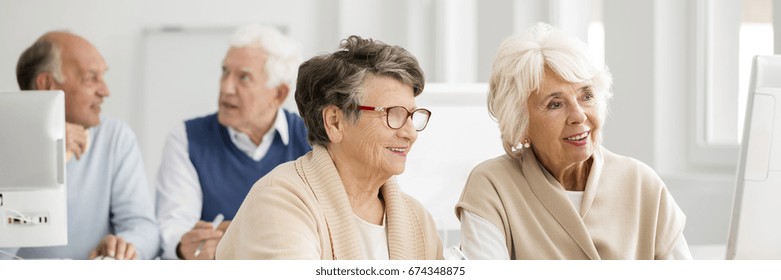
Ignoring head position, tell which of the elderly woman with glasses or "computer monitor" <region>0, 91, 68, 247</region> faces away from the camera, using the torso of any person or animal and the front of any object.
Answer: the computer monitor

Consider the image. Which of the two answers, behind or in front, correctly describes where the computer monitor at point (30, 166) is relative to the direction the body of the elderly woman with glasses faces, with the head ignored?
behind

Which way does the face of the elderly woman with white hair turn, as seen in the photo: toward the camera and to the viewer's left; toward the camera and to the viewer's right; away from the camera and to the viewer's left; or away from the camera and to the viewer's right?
toward the camera and to the viewer's right

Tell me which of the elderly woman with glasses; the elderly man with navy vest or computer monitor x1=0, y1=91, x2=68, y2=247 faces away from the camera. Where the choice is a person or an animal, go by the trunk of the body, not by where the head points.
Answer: the computer monitor

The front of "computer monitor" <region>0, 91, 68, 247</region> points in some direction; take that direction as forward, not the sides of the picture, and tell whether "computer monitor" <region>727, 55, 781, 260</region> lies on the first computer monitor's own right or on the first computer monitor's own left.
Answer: on the first computer monitor's own right

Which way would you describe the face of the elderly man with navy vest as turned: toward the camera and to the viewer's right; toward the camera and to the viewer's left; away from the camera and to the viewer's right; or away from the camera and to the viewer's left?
toward the camera and to the viewer's left

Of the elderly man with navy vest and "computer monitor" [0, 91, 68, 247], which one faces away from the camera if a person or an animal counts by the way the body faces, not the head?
the computer monitor

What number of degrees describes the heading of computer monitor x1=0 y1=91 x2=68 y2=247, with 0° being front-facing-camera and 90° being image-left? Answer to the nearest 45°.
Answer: approximately 180°

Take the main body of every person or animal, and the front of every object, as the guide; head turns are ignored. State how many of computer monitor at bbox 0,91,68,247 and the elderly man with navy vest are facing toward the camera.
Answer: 1

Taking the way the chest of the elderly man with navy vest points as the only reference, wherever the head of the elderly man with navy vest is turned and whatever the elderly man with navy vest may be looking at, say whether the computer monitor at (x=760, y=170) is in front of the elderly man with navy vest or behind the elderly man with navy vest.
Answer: in front

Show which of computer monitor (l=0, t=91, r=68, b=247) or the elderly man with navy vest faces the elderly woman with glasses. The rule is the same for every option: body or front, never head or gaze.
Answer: the elderly man with navy vest

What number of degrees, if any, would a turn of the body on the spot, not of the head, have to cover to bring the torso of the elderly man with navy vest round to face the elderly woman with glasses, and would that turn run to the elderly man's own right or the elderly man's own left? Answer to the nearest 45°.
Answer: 0° — they already face them

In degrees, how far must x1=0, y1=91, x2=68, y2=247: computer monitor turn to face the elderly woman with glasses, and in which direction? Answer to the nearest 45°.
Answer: approximately 135° to its right

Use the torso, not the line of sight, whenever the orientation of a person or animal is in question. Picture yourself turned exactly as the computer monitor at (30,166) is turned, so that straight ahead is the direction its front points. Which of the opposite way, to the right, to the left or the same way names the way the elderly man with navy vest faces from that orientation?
the opposite way

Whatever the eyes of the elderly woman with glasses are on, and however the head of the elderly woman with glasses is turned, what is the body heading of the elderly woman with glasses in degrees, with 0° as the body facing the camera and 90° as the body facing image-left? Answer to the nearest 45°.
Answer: approximately 315°
